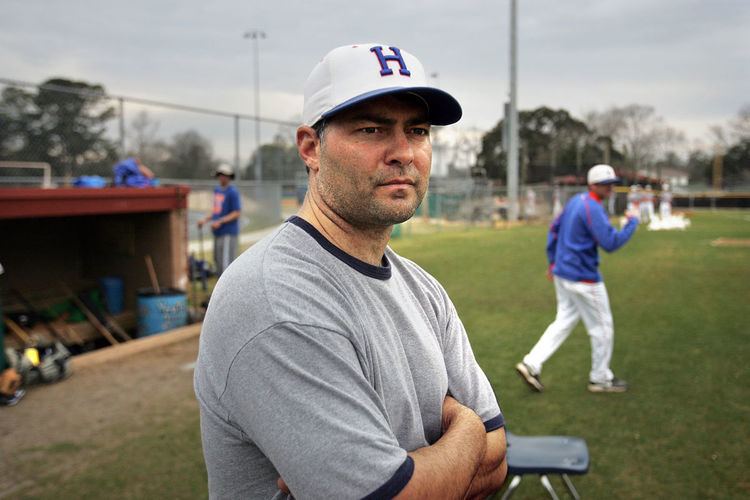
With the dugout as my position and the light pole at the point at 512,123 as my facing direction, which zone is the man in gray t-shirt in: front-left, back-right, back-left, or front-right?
back-right

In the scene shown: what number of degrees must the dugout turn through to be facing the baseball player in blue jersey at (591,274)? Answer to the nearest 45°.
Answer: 0° — it already faces them

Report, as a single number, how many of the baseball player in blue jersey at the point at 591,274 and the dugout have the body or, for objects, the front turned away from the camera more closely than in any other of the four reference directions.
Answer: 0

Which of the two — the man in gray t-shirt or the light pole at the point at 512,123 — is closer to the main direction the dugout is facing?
the man in gray t-shirt

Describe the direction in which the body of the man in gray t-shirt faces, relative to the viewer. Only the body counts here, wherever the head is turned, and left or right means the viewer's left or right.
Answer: facing the viewer and to the right of the viewer
